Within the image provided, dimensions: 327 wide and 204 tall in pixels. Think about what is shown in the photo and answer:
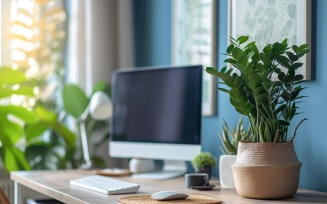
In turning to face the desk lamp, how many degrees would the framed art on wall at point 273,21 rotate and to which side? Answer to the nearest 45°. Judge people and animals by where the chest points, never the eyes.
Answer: approximately 90° to its right

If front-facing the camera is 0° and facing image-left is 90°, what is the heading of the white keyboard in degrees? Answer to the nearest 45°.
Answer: approximately 45°

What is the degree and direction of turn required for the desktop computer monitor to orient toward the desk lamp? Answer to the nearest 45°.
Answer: approximately 90° to its right

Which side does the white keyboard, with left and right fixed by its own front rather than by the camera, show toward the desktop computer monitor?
back
